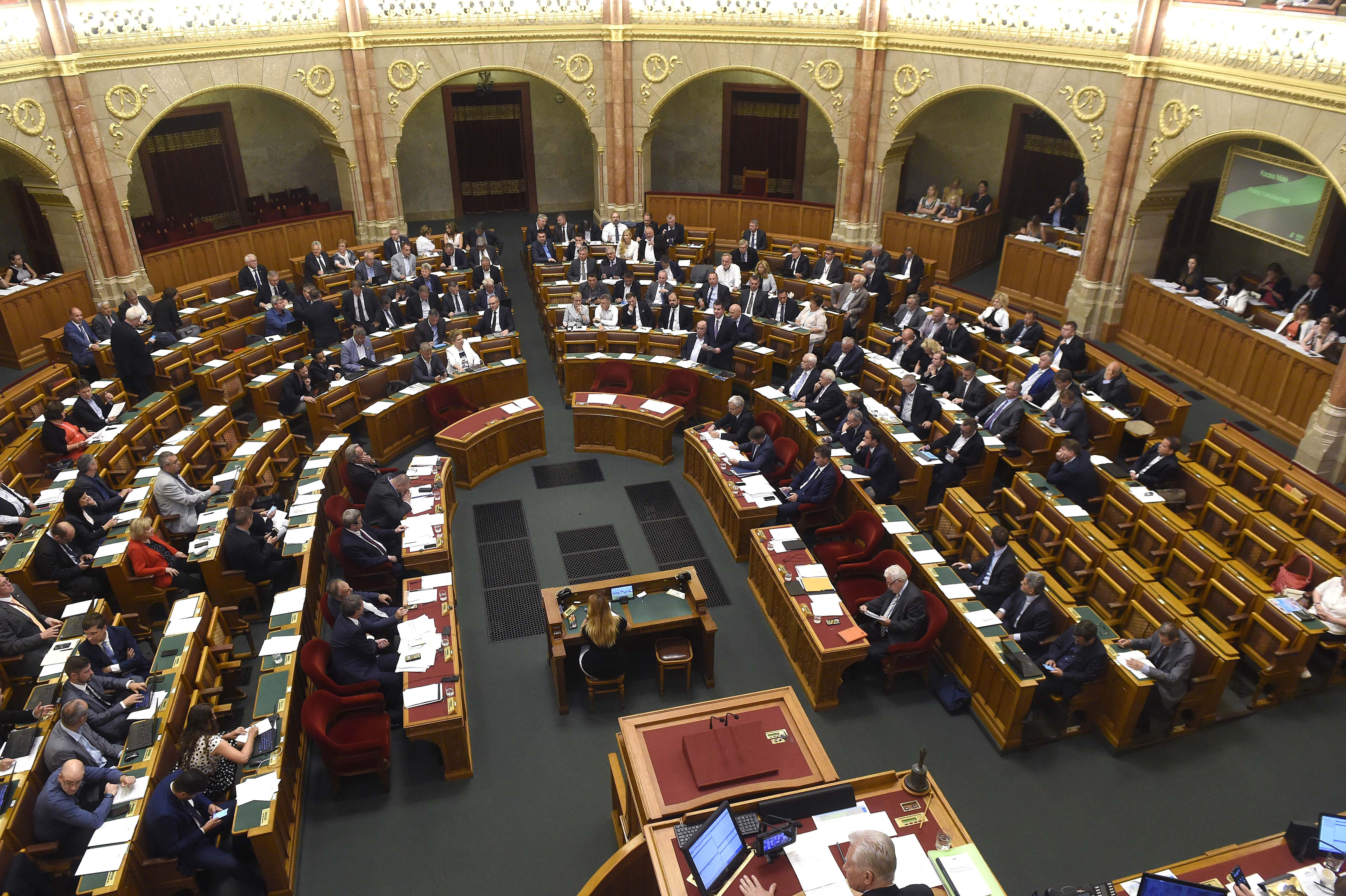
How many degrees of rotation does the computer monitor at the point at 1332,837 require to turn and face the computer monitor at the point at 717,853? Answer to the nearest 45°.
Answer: approximately 45° to its right

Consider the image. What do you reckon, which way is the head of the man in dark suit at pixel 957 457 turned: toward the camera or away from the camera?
toward the camera

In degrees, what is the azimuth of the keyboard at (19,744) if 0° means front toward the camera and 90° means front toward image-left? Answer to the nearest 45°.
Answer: approximately 90°

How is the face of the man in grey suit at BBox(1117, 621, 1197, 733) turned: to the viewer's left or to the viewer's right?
to the viewer's left

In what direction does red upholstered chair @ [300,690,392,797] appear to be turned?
to the viewer's right

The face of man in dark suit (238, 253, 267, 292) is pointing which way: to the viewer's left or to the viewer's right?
to the viewer's right

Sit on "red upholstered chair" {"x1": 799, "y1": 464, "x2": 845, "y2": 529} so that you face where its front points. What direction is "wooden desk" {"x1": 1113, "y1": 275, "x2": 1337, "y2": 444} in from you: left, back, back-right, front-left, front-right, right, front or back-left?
back-right

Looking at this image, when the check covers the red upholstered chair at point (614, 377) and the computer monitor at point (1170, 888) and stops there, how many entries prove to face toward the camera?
2

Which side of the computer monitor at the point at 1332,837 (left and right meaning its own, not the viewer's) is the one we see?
front

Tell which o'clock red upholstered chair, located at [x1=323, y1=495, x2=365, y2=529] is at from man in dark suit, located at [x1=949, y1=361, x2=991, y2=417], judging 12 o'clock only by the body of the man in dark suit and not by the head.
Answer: The red upholstered chair is roughly at 12 o'clock from the man in dark suit.

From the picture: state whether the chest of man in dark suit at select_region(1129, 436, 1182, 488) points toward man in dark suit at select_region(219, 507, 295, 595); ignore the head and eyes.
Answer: yes

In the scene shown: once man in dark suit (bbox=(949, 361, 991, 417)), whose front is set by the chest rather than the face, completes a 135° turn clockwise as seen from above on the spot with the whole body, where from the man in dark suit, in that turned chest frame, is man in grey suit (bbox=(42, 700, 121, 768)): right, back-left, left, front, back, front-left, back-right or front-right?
back-left

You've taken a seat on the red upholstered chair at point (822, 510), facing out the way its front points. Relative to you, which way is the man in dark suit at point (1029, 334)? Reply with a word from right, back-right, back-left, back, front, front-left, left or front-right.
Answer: back-right

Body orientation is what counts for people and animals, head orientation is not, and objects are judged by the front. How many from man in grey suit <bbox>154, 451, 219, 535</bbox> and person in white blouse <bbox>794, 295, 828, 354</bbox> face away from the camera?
0

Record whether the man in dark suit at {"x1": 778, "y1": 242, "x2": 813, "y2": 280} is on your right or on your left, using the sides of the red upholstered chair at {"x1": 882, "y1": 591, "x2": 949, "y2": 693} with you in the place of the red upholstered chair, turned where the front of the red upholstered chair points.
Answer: on your right

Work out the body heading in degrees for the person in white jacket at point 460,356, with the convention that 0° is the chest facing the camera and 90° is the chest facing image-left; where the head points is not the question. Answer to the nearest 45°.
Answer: approximately 315°

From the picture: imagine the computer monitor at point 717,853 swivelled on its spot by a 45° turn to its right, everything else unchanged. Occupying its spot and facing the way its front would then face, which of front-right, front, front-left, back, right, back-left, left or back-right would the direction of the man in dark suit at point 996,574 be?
back-left
